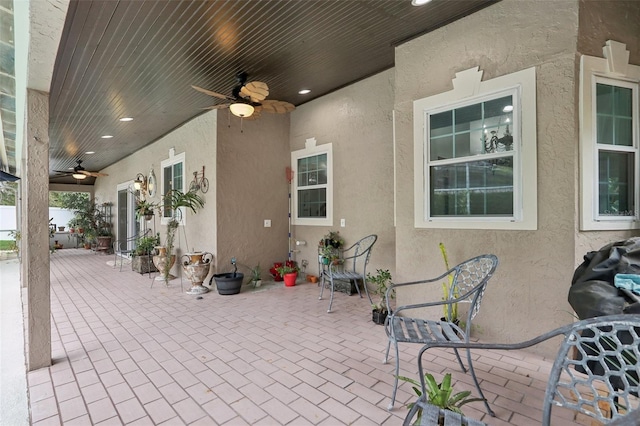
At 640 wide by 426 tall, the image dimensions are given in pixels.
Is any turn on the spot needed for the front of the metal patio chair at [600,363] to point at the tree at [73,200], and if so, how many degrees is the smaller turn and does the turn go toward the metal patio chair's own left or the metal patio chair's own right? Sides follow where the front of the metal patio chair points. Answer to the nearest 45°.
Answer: approximately 45° to the metal patio chair's own right

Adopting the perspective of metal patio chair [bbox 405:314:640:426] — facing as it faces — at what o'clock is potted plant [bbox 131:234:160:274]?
The potted plant is roughly at 2 o'clock from the metal patio chair.

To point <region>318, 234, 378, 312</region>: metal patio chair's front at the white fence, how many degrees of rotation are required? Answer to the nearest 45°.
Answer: approximately 90° to its right

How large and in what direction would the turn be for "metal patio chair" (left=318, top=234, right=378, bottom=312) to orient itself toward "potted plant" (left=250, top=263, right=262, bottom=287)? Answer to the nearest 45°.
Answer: approximately 45° to its right

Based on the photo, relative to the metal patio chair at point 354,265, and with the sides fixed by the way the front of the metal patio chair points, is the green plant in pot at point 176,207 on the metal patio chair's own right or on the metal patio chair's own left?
on the metal patio chair's own right

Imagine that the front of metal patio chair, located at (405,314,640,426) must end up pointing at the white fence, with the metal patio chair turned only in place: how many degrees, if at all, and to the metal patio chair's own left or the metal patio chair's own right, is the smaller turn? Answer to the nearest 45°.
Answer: approximately 45° to the metal patio chair's own right

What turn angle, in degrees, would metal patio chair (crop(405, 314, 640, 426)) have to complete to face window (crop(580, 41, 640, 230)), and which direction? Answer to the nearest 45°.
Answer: approximately 135° to its right

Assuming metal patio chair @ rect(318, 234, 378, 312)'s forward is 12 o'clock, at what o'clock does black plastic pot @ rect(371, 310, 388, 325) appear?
The black plastic pot is roughly at 8 o'clock from the metal patio chair.

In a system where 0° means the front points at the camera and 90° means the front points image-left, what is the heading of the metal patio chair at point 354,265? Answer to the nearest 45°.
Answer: approximately 45°

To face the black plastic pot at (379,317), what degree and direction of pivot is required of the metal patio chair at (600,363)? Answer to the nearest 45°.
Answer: approximately 90° to its right

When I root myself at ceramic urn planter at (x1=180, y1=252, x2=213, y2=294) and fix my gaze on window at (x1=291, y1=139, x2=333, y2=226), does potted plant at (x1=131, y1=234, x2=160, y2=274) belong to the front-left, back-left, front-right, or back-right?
back-left
